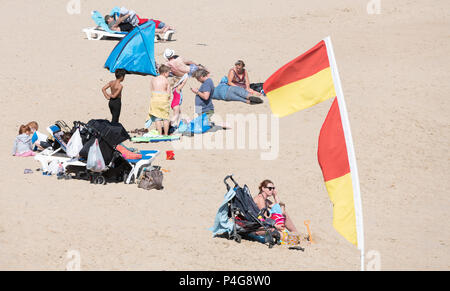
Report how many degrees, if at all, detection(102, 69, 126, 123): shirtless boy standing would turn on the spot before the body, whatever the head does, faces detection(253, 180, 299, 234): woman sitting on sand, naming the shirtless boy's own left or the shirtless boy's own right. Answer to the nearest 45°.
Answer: approximately 90° to the shirtless boy's own right

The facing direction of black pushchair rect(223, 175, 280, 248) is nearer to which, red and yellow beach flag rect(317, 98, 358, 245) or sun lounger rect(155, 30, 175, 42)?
the red and yellow beach flag

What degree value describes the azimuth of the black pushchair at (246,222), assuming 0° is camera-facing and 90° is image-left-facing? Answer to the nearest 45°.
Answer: approximately 315°

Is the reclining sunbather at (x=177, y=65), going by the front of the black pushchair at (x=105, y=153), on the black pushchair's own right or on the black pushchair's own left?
on the black pushchair's own left

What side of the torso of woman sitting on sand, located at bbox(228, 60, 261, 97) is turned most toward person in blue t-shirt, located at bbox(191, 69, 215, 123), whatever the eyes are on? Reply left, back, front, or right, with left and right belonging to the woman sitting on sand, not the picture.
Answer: right

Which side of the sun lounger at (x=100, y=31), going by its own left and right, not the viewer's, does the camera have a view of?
right

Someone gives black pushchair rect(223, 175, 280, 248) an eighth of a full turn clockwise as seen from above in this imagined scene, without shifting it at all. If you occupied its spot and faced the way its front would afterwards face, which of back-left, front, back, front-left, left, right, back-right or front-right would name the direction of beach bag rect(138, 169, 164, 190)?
back-right
